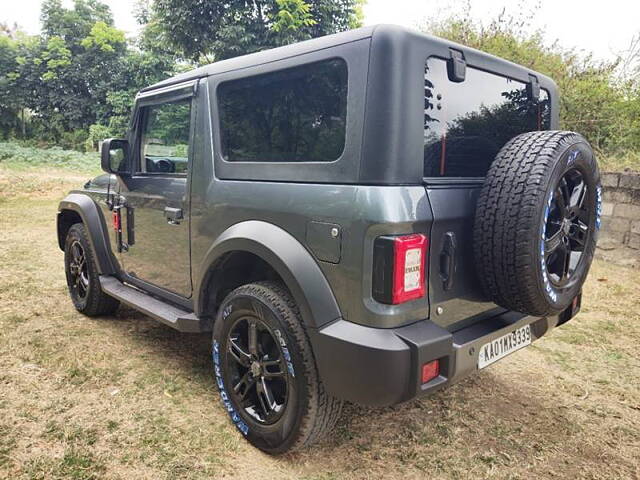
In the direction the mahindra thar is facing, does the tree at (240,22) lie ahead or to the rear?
ahead

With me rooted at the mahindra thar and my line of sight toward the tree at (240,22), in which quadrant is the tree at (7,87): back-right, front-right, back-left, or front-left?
front-left

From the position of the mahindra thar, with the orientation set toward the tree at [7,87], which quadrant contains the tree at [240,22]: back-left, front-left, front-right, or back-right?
front-right

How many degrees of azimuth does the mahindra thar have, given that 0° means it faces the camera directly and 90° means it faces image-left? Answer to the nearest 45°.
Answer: approximately 135°

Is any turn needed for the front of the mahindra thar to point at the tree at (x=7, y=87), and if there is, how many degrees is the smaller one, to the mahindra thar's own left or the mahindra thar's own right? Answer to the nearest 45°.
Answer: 0° — it already faces it
